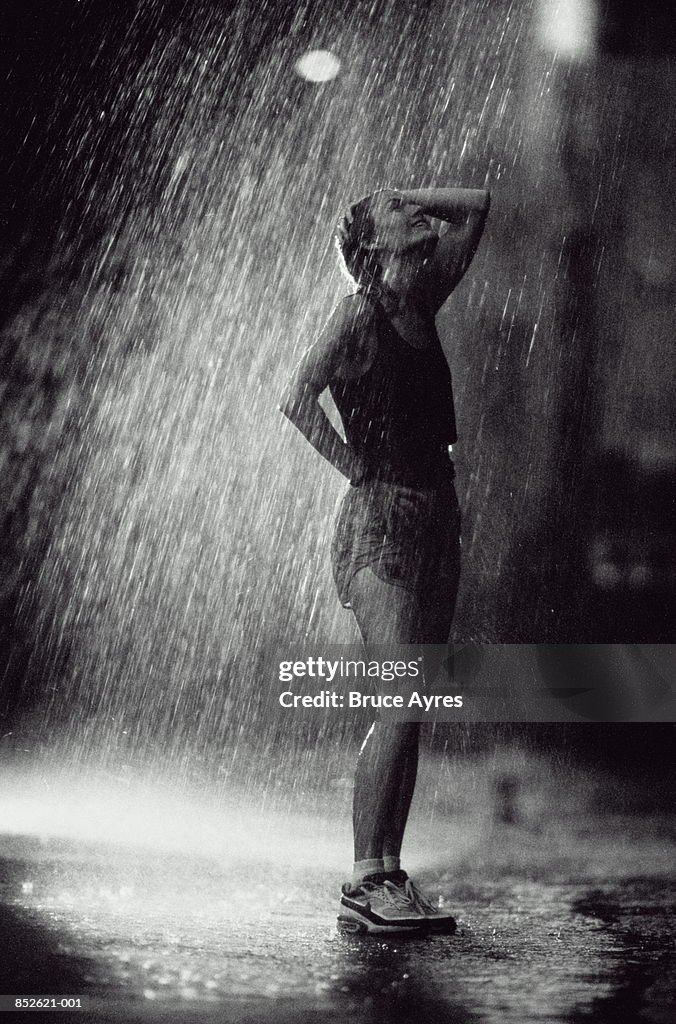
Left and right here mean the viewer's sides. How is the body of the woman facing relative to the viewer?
facing the viewer and to the right of the viewer
